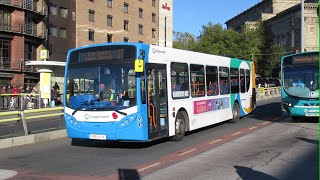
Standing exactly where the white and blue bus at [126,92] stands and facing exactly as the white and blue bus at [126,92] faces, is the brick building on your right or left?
on your right

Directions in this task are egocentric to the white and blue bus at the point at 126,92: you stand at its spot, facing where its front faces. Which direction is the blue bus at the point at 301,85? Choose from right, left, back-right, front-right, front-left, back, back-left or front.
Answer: back

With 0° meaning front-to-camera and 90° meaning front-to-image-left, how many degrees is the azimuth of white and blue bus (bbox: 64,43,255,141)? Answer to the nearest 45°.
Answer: approximately 45°

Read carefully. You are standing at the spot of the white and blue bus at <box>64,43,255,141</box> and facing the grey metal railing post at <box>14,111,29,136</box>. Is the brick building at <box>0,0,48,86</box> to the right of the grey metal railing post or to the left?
right

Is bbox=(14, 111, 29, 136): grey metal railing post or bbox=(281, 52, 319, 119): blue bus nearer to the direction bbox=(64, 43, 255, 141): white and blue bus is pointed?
the grey metal railing post

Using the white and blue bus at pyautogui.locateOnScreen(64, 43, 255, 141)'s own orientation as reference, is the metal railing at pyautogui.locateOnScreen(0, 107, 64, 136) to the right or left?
on its right
